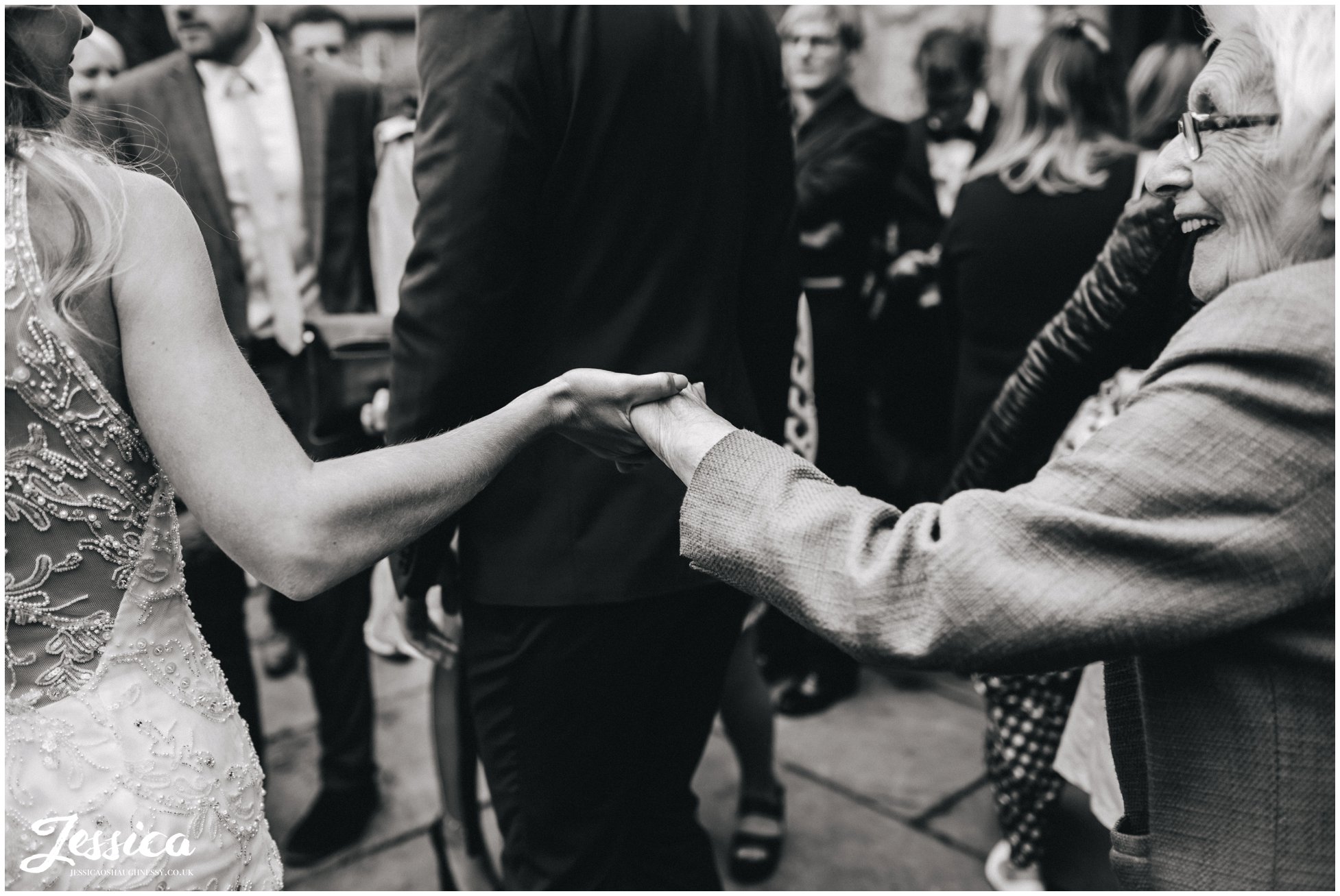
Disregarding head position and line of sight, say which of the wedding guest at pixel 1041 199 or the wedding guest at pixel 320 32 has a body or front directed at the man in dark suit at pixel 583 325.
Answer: the wedding guest at pixel 320 32

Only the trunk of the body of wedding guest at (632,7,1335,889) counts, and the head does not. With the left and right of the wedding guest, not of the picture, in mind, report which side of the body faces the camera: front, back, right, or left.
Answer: left

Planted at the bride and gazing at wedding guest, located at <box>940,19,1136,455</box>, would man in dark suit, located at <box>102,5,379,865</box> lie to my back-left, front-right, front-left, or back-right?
front-left

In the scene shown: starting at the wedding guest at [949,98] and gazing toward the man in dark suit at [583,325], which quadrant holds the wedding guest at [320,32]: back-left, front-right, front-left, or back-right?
front-right

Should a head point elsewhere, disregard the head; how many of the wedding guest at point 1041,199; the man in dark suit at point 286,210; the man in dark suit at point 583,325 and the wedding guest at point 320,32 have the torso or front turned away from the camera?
2

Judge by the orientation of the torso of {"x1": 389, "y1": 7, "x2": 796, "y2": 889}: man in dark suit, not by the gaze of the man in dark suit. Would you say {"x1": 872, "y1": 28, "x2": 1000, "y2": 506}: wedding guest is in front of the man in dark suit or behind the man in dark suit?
in front

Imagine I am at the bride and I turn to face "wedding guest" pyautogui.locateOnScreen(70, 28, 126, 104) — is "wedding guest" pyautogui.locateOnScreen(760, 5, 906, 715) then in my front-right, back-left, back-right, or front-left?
front-right

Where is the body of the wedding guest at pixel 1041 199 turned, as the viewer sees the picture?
away from the camera

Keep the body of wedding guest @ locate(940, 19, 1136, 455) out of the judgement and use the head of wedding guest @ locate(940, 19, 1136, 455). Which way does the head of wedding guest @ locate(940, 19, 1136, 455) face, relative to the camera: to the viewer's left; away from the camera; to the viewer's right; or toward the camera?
away from the camera

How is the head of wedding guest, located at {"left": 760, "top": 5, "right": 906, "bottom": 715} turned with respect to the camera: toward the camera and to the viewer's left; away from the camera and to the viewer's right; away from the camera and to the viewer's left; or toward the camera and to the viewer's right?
toward the camera and to the viewer's left

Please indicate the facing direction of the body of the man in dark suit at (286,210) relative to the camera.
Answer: toward the camera

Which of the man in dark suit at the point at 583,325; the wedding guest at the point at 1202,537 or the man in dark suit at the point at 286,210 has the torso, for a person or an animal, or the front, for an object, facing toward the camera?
the man in dark suit at the point at 286,210

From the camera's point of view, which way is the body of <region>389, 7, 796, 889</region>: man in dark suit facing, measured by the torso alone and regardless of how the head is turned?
away from the camera

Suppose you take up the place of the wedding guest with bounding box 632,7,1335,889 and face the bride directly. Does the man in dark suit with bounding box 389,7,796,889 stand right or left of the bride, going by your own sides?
right

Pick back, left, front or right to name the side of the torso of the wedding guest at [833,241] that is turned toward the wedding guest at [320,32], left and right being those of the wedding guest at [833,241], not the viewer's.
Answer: right

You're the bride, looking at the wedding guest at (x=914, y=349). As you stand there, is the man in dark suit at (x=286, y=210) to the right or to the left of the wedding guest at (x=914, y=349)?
left

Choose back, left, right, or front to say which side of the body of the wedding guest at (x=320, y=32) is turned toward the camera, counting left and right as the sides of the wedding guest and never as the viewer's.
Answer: front

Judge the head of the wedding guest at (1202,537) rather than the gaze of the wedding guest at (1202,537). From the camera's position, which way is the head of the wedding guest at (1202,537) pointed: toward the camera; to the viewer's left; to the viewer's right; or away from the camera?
to the viewer's left

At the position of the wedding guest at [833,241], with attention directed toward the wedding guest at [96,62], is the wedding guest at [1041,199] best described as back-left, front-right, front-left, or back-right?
back-left
